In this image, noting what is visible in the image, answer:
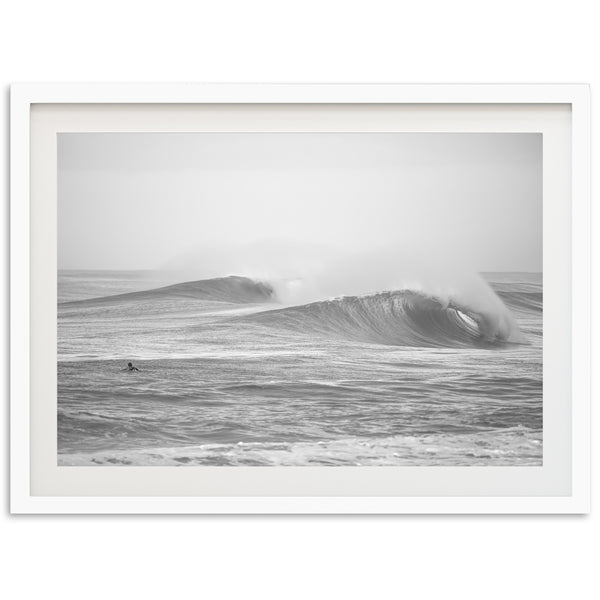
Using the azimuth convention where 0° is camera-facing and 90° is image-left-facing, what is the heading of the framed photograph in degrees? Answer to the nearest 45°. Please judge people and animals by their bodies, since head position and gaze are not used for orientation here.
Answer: approximately 0°
